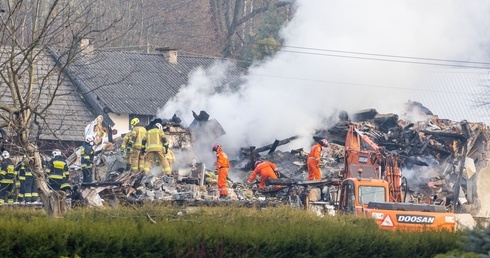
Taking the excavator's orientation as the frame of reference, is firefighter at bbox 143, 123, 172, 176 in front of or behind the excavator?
in front

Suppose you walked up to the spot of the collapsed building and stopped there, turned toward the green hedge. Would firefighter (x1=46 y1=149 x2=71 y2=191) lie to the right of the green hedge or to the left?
right

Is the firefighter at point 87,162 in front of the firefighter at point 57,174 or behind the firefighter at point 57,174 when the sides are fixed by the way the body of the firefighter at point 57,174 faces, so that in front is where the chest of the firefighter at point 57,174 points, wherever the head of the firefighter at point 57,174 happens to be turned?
in front

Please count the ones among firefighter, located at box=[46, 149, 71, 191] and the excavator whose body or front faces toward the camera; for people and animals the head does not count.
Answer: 0

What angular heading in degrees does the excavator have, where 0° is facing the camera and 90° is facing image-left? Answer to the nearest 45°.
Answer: approximately 135°
